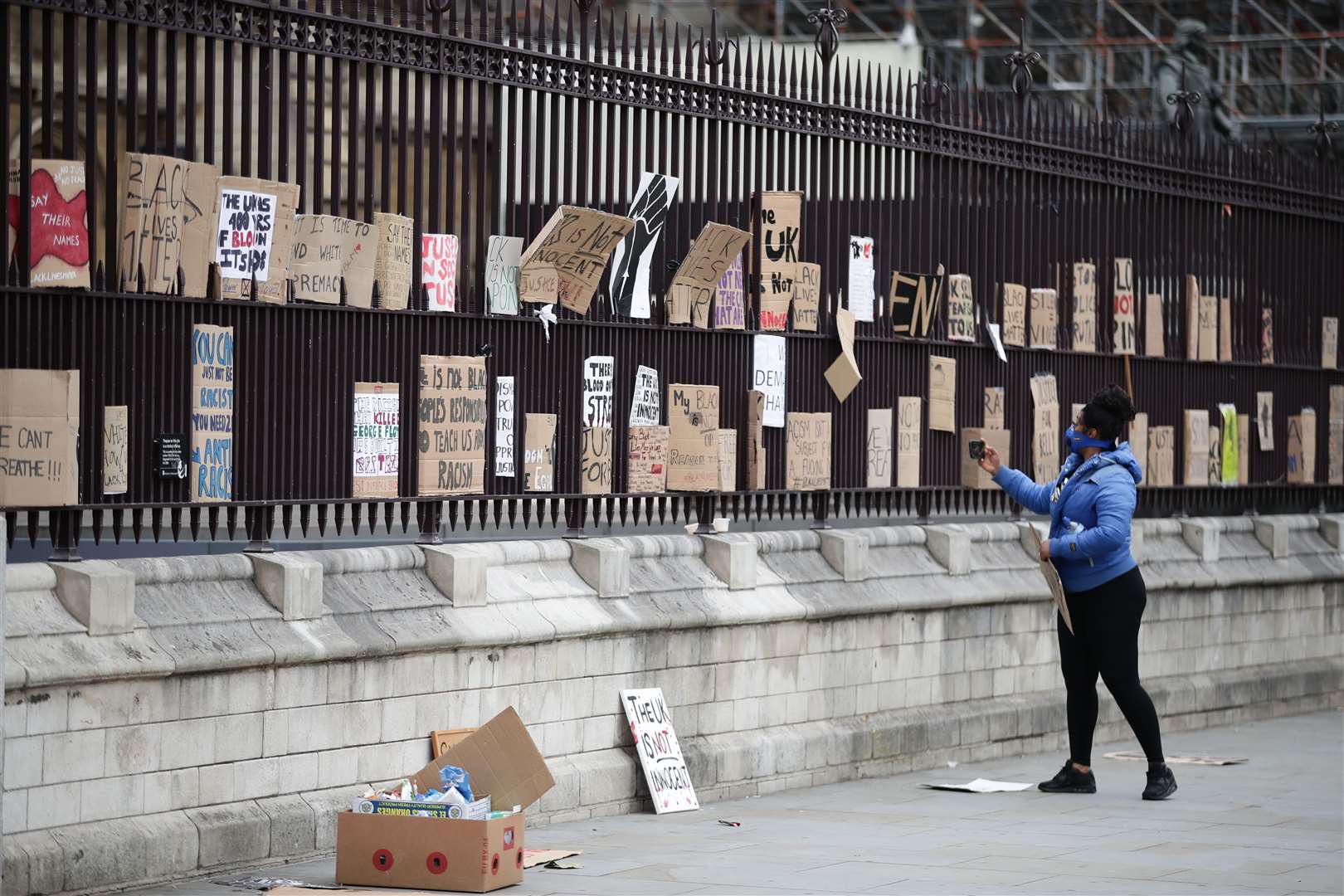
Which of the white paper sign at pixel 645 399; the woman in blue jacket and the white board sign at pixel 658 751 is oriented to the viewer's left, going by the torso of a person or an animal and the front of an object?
the woman in blue jacket

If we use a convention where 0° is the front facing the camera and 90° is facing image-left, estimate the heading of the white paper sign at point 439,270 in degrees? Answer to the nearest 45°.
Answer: approximately 315°

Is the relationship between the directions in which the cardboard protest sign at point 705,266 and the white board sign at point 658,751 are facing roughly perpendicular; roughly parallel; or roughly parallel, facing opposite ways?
roughly parallel

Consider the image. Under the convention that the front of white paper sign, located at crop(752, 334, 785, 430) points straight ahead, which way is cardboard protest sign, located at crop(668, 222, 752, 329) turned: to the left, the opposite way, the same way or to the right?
the same way

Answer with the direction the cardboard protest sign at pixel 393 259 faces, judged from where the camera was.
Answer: facing the viewer and to the right of the viewer

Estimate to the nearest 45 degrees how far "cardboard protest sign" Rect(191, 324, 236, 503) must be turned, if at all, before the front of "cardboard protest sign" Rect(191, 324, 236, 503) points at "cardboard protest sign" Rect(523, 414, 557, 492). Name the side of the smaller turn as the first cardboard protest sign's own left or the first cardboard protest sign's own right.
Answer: approximately 90° to the first cardboard protest sign's own left

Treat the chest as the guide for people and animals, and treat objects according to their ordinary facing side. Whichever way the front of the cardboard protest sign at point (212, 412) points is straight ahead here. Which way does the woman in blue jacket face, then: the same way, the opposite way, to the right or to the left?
the opposite way

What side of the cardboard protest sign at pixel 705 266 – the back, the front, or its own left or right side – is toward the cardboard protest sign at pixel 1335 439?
left

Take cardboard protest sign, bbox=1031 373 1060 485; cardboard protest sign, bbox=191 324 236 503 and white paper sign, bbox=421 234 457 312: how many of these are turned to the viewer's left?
0

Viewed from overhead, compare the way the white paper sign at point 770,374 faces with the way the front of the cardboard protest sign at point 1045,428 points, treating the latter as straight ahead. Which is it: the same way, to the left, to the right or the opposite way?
the same way

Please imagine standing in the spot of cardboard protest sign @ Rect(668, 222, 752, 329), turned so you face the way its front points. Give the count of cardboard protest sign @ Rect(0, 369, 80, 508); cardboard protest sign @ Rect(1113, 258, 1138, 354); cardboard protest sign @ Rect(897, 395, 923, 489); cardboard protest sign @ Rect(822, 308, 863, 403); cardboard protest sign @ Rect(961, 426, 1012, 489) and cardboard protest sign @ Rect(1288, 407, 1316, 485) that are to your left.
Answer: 5

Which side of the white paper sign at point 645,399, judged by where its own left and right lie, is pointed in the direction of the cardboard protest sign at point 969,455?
left

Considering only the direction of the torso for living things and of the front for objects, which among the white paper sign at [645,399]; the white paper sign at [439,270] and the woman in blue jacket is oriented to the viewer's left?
the woman in blue jacket

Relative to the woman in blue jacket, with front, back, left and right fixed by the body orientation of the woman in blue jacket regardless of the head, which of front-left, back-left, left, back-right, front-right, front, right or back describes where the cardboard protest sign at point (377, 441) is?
front-left

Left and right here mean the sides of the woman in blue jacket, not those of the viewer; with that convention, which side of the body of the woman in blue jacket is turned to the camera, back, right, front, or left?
left

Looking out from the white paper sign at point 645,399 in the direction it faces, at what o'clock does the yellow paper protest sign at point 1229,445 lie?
The yellow paper protest sign is roughly at 9 o'clock from the white paper sign.
